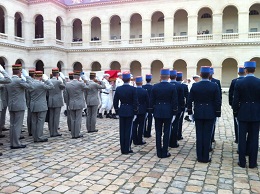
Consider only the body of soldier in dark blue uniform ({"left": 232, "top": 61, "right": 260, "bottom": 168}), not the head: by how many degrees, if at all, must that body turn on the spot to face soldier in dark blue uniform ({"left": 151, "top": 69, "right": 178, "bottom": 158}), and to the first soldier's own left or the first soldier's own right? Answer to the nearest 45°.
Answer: approximately 90° to the first soldier's own left

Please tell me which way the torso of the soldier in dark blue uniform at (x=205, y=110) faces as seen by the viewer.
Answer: away from the camera

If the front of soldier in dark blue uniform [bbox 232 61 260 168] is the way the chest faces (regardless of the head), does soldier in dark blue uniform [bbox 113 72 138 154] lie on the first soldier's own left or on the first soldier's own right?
on the first soldier's own left

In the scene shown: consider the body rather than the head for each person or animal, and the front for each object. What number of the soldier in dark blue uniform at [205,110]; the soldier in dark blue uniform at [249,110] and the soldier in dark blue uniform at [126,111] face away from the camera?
3

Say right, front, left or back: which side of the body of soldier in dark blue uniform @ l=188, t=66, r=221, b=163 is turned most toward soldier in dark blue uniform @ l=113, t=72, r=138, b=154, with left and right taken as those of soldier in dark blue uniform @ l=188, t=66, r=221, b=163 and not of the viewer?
left

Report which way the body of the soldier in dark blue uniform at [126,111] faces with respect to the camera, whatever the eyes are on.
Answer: away from the camera

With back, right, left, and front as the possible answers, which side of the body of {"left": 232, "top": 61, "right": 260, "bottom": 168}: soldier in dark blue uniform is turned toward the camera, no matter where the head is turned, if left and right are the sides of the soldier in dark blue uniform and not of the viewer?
back
